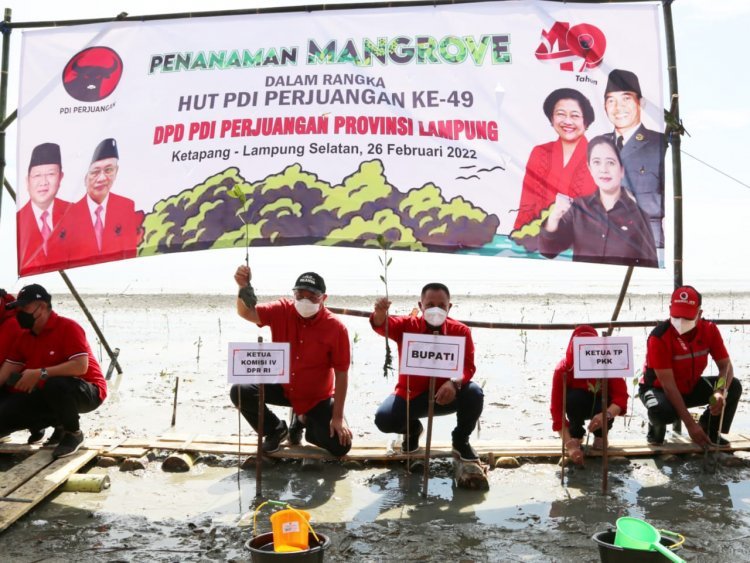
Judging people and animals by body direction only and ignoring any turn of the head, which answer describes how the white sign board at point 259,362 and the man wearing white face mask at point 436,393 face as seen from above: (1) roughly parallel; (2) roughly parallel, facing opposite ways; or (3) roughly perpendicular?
roughly parallel

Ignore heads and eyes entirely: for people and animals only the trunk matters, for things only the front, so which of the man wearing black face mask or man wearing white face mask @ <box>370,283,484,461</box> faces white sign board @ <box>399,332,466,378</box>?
the man wearing white face mask

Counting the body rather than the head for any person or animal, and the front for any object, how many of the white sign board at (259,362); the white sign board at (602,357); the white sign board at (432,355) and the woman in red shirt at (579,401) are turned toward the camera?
4

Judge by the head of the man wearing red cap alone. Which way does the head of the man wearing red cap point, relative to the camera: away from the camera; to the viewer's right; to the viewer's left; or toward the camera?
toward the camera

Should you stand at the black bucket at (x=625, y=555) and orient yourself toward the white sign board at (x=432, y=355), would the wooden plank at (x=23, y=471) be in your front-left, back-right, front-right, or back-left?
front-left

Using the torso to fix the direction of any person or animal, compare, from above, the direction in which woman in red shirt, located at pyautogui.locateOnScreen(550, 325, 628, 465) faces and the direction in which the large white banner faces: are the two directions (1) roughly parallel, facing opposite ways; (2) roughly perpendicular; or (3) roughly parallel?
roughly parallel

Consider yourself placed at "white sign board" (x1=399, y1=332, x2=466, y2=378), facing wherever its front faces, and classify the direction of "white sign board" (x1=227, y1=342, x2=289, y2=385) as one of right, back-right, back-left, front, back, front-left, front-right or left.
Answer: right

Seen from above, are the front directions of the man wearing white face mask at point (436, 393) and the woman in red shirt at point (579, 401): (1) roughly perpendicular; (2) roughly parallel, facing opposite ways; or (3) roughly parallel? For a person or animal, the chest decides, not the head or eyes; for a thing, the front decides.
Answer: roughly parallel

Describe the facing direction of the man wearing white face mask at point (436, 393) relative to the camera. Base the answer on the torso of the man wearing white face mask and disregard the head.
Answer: toward the camera

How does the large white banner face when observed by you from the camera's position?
facing the viewer

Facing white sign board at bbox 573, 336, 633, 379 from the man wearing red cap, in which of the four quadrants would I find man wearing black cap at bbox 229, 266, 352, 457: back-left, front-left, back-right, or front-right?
front-right

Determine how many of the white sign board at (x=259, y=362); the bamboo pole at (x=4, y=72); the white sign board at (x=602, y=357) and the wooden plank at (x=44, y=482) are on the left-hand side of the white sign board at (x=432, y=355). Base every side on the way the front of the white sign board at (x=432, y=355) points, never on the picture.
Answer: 1

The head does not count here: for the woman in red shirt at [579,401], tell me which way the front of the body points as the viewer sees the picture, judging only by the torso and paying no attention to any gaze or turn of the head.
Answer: toward the camera
